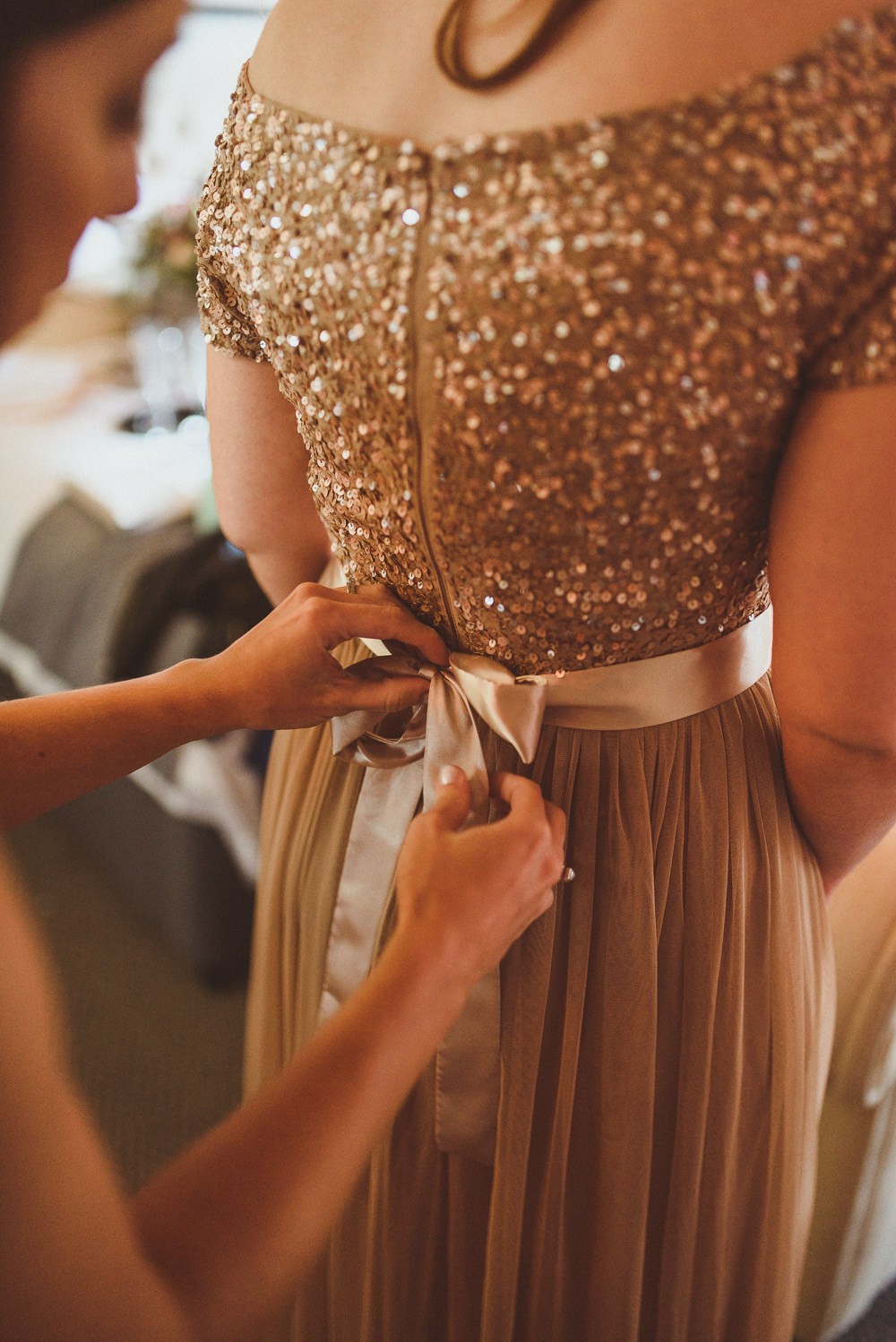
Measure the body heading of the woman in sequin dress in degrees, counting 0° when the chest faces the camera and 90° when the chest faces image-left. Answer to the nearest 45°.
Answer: approximately 225°

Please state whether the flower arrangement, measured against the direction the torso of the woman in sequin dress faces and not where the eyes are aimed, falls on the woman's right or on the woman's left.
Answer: on the woman's left
